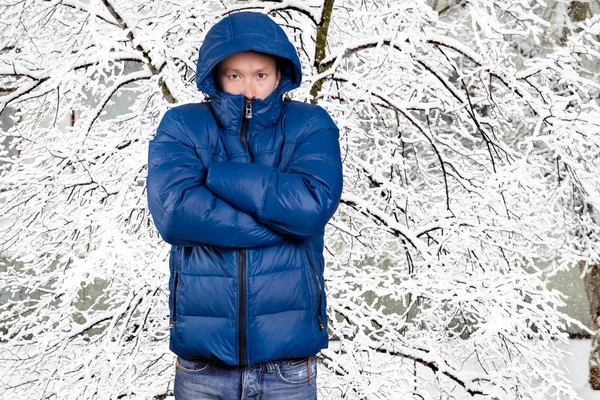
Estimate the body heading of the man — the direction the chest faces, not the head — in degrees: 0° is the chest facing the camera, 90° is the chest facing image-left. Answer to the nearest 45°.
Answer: approximately 0°

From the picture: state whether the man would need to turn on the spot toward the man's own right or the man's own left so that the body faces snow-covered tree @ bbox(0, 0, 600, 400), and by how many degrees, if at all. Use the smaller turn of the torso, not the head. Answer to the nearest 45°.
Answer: approximately 180°
